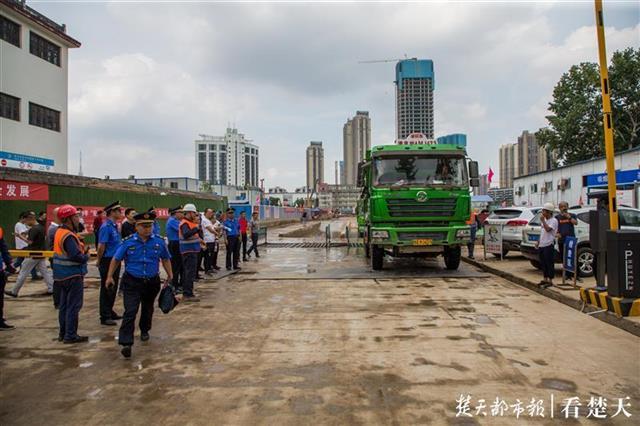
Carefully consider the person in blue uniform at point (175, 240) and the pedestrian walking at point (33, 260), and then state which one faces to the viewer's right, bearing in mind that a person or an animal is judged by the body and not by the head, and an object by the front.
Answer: the person in blue uniform

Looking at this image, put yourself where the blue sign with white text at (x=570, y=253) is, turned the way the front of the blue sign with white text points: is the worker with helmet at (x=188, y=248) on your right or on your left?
on your right

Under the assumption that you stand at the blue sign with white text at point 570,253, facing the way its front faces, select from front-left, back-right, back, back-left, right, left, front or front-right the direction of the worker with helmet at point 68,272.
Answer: front-right

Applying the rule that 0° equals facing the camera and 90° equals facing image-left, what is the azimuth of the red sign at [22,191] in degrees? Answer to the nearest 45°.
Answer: approximately 315°

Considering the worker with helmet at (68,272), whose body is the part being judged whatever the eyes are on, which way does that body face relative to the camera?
to the viewer's right

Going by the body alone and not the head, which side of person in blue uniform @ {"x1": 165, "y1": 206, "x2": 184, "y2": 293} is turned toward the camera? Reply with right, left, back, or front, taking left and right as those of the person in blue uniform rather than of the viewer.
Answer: right

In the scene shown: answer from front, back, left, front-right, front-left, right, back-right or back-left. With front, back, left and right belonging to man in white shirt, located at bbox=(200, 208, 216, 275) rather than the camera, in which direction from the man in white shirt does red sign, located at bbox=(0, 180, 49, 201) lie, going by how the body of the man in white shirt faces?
back-left

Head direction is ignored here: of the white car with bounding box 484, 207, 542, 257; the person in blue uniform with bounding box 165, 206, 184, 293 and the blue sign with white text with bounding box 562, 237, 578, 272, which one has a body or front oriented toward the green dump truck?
the person in blue uniform

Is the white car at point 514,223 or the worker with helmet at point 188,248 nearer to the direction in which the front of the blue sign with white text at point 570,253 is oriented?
the worker with helmet

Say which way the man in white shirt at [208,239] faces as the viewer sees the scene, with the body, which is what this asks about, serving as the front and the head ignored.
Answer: to the viewer's right

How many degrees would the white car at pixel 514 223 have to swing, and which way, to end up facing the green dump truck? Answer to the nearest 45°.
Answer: approximately 180°
